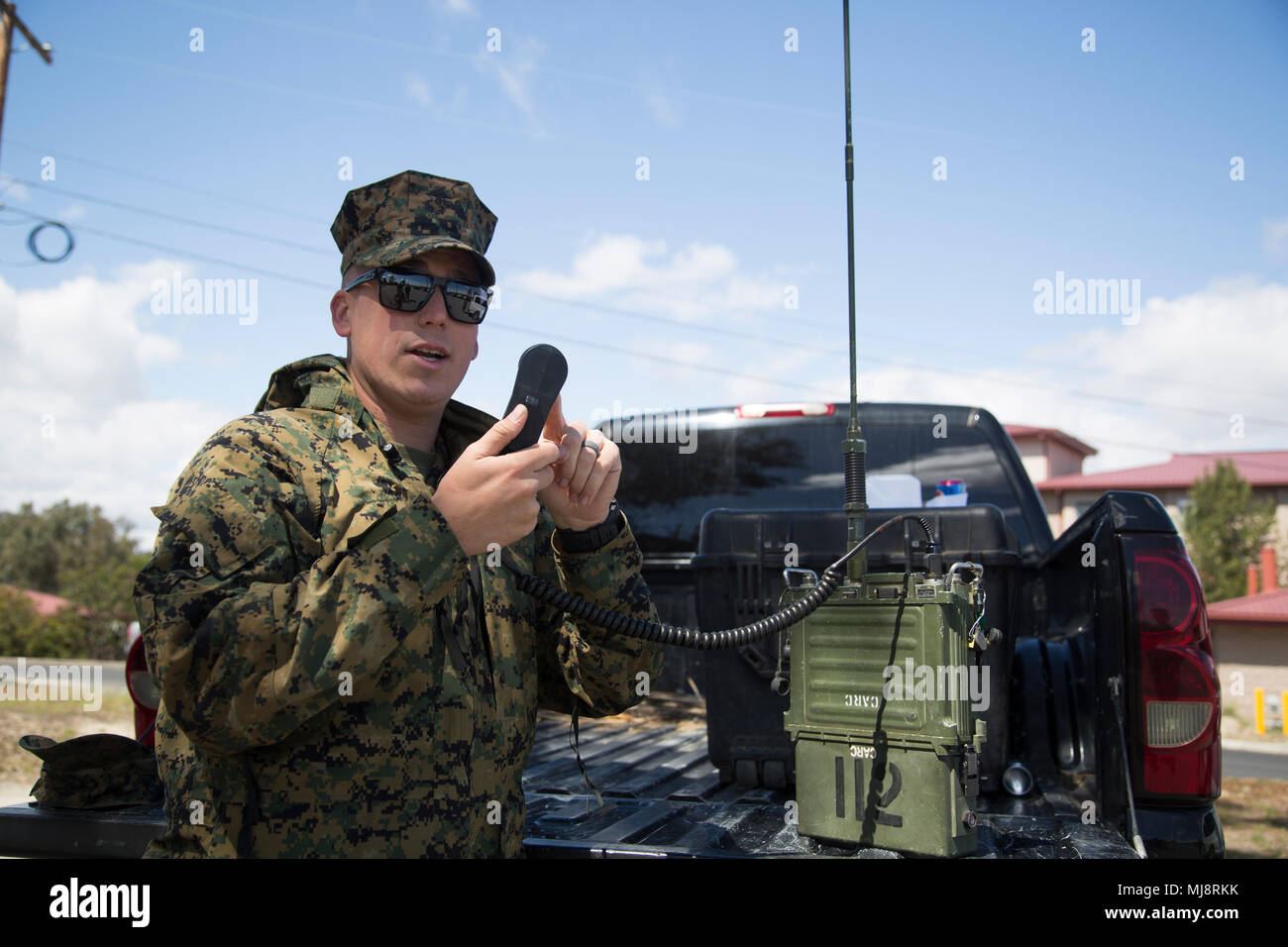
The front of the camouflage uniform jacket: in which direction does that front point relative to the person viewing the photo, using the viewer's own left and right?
facing the viewer and to the right of the viewer

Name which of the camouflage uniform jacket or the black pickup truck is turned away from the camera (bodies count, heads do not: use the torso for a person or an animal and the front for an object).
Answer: the black pickup truck

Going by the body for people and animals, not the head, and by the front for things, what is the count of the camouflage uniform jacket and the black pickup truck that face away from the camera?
1

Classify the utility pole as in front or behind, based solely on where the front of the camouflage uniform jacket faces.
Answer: behind

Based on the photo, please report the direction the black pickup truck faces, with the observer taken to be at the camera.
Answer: facing away from the viewer

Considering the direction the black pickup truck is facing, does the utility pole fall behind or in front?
in front
